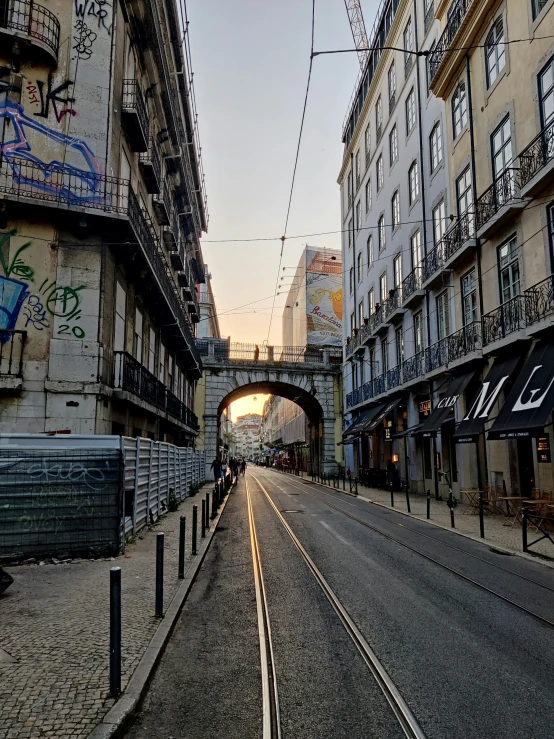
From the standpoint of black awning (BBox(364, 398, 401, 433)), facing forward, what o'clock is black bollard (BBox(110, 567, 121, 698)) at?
The black bollard is roughly at 9 o'clock from the black awning.

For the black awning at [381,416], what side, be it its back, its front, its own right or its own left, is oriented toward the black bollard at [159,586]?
left

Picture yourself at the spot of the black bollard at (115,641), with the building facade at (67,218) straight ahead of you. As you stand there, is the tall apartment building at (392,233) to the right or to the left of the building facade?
right

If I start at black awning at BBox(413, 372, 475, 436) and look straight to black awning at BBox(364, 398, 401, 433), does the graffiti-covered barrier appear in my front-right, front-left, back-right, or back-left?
back-left

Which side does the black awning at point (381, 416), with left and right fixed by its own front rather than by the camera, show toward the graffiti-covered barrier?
left

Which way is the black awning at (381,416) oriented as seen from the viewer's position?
to the viewer's left

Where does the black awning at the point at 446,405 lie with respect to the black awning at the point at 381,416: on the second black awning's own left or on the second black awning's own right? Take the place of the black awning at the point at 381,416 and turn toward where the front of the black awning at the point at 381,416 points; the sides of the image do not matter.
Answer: on the second black awning's own left

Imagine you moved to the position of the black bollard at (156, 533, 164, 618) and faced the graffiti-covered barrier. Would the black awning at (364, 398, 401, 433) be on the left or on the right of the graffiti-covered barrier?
right
